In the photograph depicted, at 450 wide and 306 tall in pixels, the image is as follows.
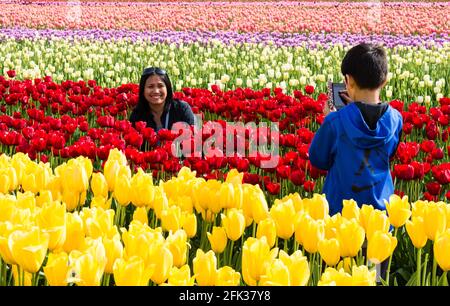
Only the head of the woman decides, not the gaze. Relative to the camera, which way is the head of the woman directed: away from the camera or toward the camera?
toward the camera

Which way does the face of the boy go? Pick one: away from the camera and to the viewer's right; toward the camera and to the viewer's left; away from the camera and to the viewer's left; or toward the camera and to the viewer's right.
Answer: away from the camera and to the viewer's left

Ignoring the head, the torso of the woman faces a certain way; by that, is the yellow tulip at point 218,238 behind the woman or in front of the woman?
in front

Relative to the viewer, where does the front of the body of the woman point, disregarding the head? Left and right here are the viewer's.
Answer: facing the viewer

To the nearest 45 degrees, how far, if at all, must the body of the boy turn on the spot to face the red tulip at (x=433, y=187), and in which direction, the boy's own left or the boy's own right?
approximately 90° to the boy's own right

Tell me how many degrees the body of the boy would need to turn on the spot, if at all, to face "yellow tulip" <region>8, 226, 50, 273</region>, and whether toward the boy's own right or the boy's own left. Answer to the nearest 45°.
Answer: approximately 90° to the boy's own left

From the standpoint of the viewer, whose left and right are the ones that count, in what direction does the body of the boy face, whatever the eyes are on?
facing away from the viewer and to the left of the viewer

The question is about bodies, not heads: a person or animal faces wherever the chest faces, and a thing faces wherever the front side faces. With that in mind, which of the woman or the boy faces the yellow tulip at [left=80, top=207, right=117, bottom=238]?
the woman

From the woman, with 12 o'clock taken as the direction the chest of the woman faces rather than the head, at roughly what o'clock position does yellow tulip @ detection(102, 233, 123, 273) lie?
The yellow tulip is roughly at 12 o'clock from the woman.

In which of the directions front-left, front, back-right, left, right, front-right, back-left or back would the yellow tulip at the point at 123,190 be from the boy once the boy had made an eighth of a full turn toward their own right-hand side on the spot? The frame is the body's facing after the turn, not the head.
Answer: back-left

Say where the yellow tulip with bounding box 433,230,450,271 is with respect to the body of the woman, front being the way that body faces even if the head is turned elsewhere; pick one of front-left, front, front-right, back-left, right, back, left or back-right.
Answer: front

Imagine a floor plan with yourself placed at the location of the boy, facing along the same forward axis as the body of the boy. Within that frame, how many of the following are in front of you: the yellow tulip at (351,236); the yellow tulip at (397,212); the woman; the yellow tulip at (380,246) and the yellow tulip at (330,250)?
1

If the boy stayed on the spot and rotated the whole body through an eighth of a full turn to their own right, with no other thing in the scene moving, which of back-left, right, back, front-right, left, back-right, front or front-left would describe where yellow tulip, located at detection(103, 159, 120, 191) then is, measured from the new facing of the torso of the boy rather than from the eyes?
back-left

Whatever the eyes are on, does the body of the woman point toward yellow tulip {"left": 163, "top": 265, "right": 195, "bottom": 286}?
yes

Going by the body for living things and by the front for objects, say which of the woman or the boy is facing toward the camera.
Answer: the woman

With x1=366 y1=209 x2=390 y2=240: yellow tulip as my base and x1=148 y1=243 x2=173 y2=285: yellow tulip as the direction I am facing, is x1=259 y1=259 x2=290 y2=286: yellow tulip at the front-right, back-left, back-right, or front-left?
front-left

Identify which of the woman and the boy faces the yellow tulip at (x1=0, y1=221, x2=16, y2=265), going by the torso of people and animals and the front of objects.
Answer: the woman

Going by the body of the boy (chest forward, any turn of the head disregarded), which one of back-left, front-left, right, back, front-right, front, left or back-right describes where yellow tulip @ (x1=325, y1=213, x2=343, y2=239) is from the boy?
back-left

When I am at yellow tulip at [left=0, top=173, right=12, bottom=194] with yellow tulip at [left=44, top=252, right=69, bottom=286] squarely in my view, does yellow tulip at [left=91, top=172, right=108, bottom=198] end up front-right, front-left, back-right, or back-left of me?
front-left

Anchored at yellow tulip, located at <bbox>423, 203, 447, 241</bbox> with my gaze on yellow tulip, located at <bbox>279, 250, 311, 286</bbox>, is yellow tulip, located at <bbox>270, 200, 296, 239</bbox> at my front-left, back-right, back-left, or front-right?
front-right

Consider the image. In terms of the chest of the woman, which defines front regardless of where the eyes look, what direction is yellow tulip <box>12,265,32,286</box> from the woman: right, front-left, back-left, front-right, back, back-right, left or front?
front

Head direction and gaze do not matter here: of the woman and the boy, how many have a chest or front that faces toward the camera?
1
